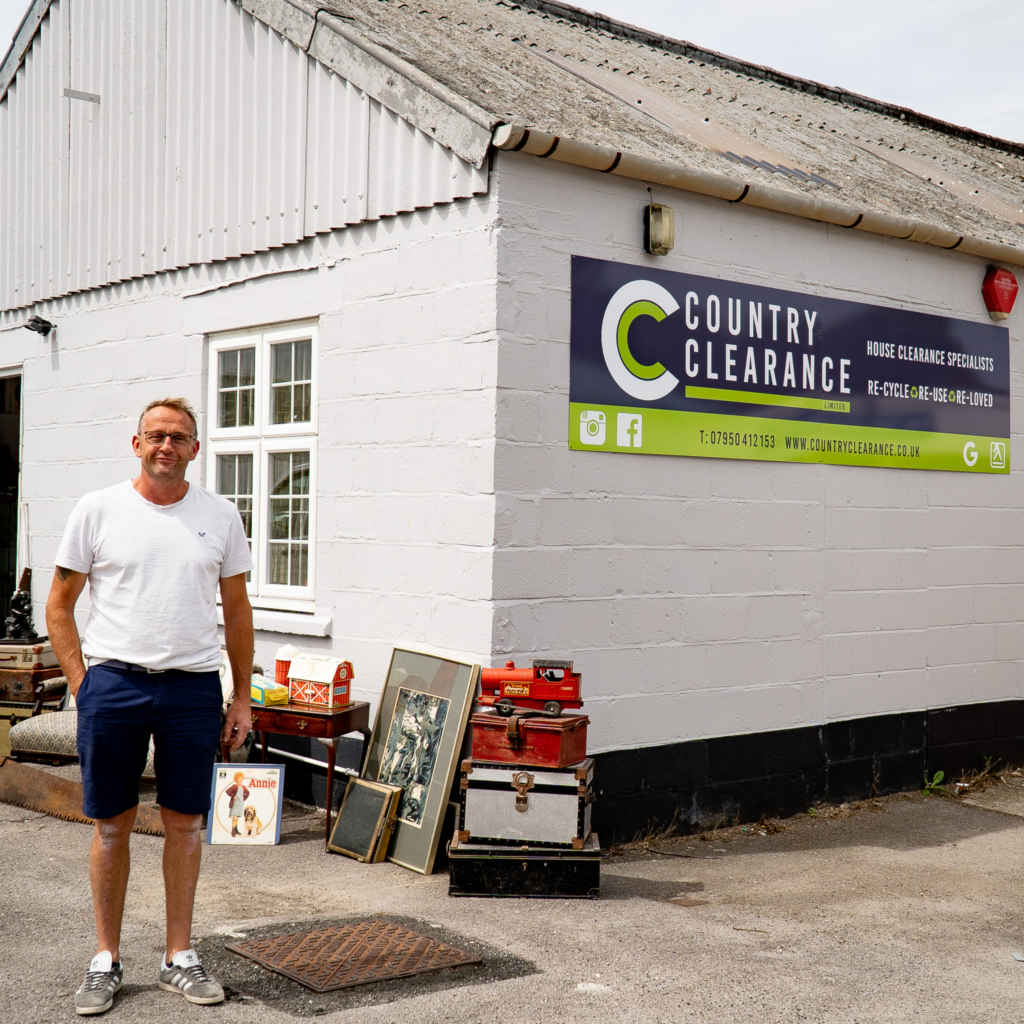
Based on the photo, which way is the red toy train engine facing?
to the viewer's left

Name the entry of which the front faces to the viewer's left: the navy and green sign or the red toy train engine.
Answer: the red toy train engine

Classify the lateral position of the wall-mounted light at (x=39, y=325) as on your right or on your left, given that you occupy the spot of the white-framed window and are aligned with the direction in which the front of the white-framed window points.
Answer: on your right

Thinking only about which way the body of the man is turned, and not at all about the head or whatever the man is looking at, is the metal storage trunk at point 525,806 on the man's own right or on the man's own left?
on the man's own left

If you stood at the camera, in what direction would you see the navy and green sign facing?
facing the viewer and to the right of the viewer

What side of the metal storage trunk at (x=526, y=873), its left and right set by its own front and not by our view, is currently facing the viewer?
front

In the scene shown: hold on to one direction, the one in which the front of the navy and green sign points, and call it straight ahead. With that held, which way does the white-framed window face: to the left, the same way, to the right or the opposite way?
to the right

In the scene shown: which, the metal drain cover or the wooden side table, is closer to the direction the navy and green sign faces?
the metal drain cover

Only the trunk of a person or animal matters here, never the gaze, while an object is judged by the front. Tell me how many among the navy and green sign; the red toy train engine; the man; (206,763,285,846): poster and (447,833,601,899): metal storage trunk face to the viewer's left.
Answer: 1

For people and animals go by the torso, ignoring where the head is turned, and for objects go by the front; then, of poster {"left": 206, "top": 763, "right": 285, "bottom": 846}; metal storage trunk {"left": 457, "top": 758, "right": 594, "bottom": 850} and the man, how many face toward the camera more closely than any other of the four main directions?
3

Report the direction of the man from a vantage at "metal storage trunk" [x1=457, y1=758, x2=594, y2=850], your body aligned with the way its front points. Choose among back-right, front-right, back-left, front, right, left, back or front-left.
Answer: front-right

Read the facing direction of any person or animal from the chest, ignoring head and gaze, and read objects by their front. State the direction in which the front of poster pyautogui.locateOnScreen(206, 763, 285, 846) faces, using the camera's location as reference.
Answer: facing the viewer

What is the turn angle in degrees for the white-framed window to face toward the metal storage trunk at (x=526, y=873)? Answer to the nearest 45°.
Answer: approximately 90° to its left

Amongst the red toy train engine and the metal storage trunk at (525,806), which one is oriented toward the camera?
the metal storage trunk

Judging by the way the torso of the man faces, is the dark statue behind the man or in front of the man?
behind

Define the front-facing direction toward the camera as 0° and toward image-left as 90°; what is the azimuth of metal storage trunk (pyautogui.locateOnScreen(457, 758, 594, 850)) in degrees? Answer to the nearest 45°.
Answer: approximately 0°
